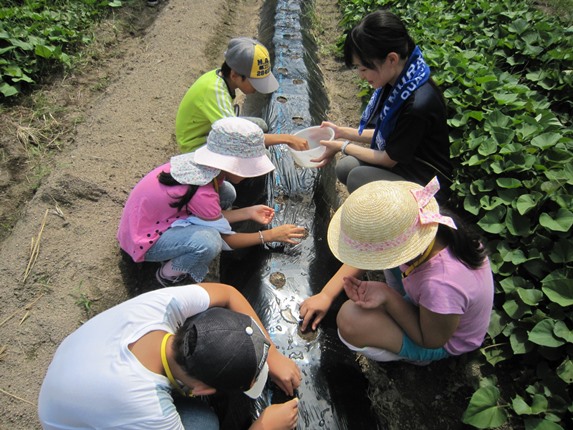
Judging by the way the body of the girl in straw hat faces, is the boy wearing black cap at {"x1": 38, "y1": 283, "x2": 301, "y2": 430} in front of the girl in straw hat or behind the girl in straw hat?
in front

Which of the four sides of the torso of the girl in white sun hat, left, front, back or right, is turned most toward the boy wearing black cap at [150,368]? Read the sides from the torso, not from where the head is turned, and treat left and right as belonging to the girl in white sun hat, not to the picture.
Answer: right

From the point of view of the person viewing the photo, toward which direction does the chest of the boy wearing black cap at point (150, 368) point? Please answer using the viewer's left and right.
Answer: facing to the right of the viewer

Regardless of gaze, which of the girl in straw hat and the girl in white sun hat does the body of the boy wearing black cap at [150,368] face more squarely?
the girl in straw hat

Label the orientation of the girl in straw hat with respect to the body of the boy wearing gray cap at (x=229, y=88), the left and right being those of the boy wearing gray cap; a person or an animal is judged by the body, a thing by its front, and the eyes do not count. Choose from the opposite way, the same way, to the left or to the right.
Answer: the opposite way

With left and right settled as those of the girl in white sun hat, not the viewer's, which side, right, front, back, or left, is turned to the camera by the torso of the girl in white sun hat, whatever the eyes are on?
right

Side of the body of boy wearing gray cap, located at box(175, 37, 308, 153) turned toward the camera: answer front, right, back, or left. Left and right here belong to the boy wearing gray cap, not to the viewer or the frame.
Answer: right

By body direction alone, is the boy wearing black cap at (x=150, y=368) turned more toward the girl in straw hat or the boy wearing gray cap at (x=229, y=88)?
the girl in straw hat

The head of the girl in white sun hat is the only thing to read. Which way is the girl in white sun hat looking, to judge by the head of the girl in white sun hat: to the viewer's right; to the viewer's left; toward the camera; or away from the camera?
to the viewer's right

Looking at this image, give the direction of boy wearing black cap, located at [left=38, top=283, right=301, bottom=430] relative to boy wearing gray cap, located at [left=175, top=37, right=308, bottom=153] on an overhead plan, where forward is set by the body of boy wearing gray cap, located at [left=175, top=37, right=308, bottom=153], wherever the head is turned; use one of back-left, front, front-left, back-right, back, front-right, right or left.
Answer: right

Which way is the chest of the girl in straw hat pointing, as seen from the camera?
to the viewer's left
